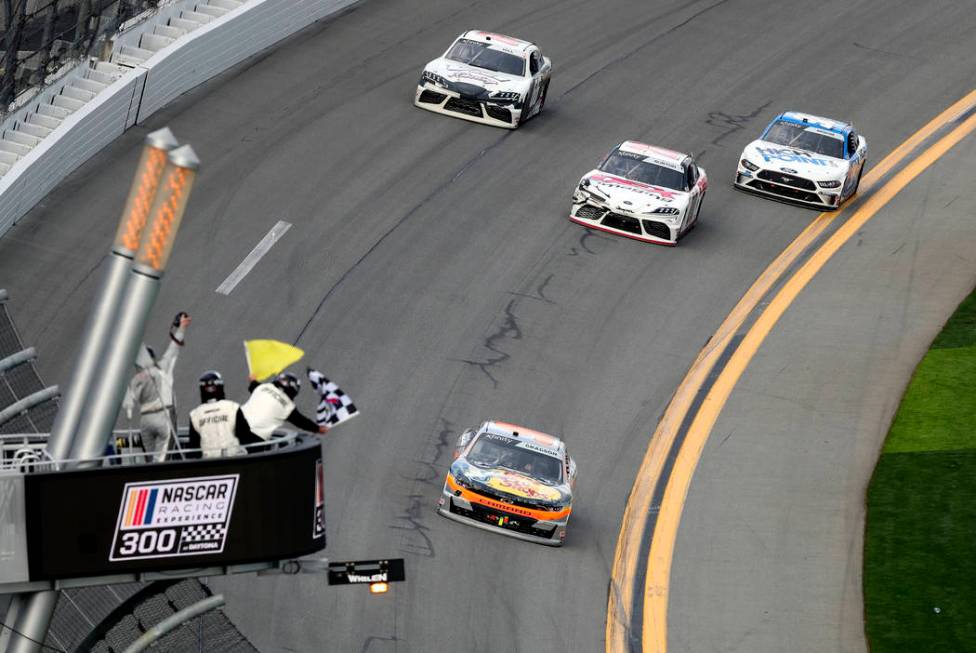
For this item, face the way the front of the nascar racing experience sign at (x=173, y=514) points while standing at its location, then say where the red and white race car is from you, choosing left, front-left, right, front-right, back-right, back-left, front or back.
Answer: back-left

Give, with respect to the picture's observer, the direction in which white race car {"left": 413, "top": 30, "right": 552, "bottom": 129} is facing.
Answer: facing the viewer and to the left of the viewer

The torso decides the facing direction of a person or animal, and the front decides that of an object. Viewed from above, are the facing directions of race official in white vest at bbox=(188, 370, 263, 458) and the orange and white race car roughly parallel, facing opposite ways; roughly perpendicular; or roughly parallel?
roughly parallel, facing opposite ways

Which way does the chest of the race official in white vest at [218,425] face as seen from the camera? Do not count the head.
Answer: away from the camera

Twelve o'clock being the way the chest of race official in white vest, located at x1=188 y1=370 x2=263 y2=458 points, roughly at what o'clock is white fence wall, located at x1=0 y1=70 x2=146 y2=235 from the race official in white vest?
The white fence wall is roughly at 12 o'clock from the race official in white vest.

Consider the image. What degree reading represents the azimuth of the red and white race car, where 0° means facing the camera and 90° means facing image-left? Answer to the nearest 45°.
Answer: approximately 45°

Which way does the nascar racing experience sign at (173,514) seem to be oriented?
toward the camera

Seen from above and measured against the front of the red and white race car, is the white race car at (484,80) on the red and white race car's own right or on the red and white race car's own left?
on the red and white race car's own right

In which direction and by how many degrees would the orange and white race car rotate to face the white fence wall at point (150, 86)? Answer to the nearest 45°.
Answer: approximately 135° to its right

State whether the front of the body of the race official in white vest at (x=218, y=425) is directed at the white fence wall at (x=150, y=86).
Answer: yes

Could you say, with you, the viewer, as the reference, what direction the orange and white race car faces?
facing the viewer

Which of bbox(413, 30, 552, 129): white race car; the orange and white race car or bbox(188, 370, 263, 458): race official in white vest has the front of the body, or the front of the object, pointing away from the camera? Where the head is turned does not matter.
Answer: the race official in white vest
